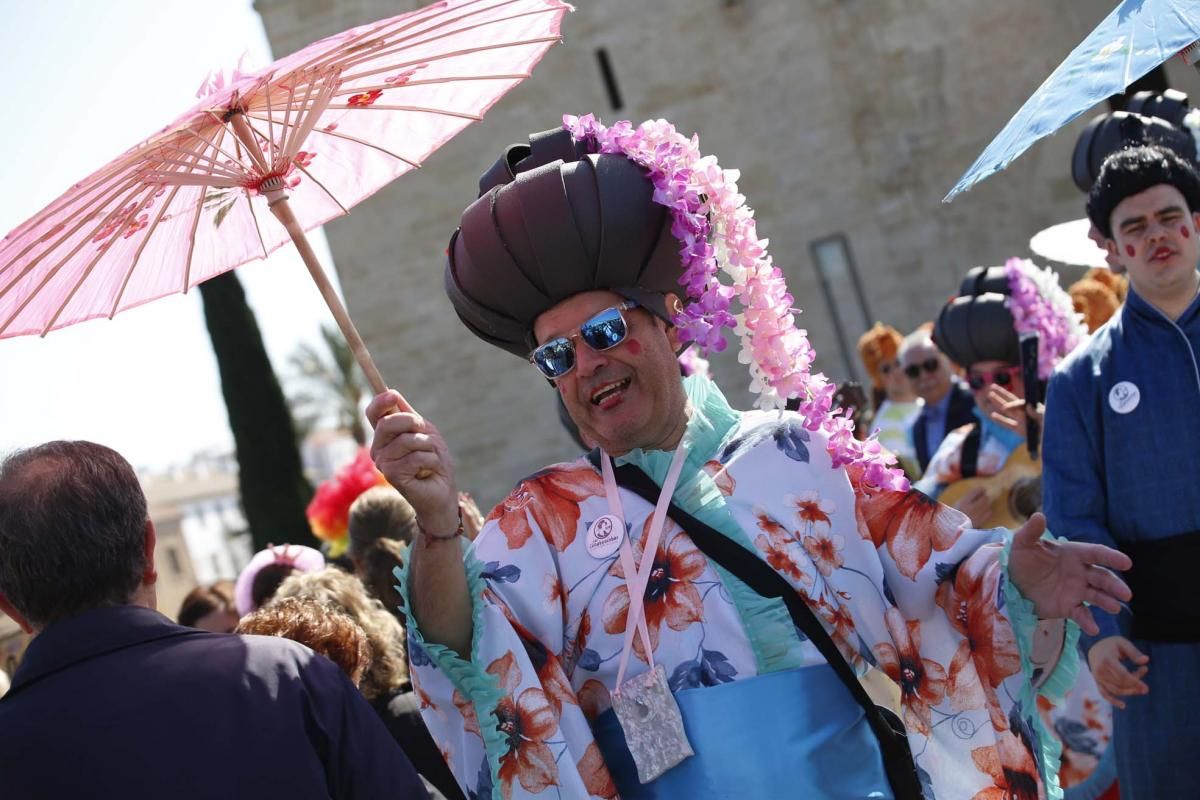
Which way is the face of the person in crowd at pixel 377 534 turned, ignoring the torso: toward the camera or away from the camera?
away from the camera

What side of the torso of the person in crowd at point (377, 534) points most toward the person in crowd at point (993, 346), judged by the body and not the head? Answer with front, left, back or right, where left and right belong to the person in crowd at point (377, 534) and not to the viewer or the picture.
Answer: right

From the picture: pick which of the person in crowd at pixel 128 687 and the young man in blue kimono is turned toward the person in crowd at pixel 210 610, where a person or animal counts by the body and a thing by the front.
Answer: the person in crowd at pixel 128 687

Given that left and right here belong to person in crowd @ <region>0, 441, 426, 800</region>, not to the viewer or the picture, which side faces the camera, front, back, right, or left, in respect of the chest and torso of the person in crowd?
back

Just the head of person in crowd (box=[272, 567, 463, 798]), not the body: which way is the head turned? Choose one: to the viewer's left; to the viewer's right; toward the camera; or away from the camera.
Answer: away from the camera

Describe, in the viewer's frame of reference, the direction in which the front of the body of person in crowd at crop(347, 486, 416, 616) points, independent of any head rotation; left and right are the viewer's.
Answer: facing away from the viewer

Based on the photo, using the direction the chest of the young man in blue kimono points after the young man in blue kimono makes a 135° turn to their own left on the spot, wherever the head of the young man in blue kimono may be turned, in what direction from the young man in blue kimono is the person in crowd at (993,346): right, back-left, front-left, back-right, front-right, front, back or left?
front-left

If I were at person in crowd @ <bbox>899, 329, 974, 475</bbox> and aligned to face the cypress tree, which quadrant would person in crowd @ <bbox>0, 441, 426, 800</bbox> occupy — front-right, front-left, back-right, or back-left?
back-left

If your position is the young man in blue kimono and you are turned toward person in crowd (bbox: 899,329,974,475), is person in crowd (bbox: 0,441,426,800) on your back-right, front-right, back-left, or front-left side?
back-left

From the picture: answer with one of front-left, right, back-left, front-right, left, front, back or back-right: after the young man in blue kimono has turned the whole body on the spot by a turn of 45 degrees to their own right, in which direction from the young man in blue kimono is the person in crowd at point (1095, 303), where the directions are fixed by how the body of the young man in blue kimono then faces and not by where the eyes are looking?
back-right

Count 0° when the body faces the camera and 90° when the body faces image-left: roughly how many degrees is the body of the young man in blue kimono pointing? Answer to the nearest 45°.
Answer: approximately 0°
